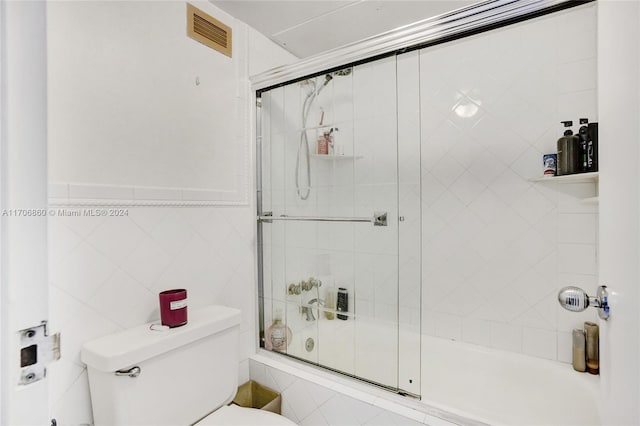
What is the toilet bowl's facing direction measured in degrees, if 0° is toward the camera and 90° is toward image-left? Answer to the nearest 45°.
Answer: approximately 315°

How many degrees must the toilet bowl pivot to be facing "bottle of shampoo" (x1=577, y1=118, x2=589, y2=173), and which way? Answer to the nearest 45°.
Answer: approximately 45° to its left
